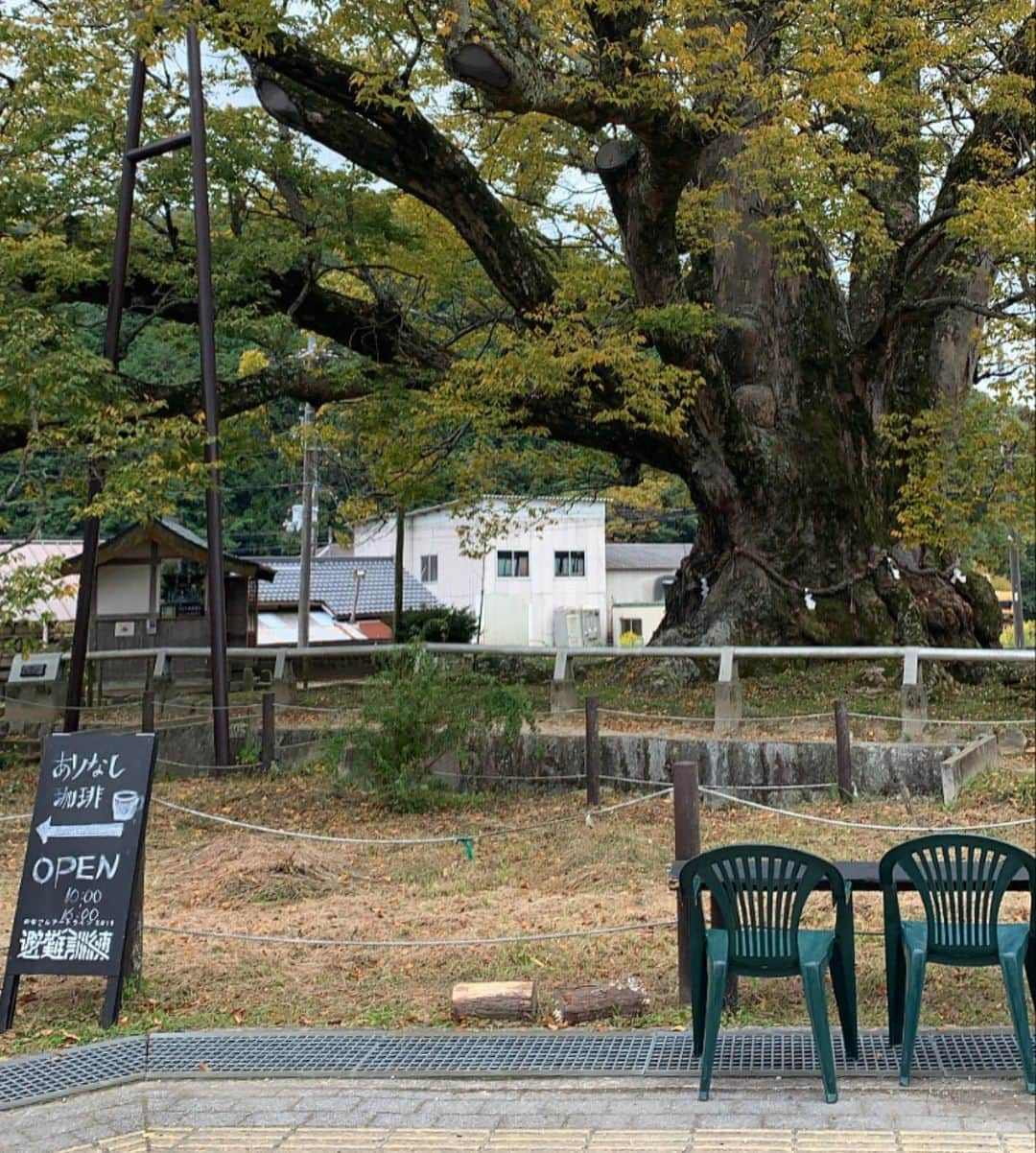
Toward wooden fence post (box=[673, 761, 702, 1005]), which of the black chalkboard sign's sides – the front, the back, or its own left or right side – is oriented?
left

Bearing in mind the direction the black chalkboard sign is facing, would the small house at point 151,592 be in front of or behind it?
behind
